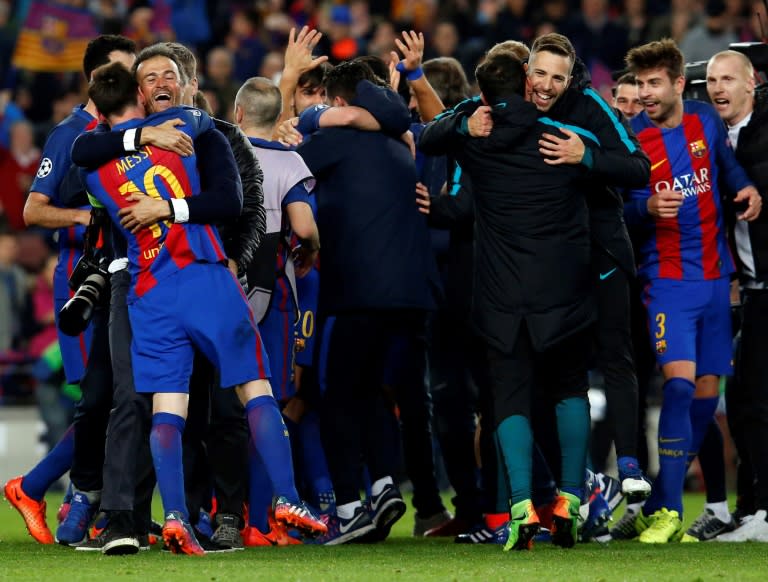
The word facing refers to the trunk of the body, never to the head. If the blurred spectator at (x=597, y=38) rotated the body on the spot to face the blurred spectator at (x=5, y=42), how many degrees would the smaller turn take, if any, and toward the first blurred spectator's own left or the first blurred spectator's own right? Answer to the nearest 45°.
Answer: approximately 90° to the first blurred spectator's own right

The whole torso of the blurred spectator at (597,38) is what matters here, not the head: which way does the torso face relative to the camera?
toward the camera

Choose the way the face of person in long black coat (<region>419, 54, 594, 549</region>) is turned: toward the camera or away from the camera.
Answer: away from the camera

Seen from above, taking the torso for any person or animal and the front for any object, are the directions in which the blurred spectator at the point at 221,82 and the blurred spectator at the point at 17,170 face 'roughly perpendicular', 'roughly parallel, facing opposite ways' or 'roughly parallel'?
roughly parallel

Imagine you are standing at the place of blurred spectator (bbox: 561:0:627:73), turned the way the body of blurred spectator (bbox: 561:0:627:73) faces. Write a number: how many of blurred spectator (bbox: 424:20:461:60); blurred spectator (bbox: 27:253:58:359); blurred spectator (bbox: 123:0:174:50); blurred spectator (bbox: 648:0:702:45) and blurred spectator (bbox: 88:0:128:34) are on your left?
1

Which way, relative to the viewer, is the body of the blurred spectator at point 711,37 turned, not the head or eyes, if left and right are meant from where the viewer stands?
facing the viewer

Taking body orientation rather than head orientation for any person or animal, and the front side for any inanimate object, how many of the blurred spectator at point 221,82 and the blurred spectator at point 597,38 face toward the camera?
2

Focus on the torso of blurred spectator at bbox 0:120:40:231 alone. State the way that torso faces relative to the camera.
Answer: toward the camera

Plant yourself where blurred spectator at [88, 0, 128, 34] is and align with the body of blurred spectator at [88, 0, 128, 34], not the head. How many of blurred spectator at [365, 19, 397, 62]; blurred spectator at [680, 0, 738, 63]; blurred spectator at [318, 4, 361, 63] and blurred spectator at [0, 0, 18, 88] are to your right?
1

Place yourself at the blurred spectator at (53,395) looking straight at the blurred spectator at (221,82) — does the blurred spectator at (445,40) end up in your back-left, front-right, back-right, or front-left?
front-right

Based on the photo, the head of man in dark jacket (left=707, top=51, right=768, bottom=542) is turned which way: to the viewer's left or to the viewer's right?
to the viewer's left

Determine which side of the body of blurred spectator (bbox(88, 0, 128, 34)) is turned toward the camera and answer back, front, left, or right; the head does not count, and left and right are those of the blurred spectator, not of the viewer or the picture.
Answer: front
